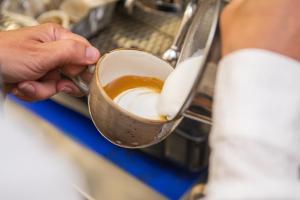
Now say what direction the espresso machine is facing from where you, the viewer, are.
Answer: facing the viewer and to the left of the viewer
